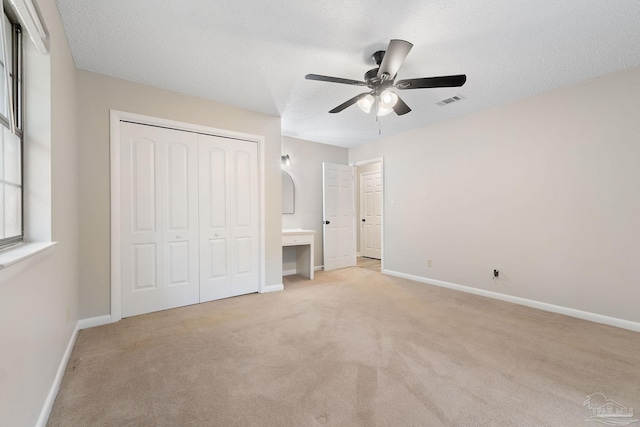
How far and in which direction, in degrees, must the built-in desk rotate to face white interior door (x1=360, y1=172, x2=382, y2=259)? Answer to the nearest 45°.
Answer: approximately 90° to its left

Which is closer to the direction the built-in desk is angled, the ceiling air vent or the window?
the ceiling air vent

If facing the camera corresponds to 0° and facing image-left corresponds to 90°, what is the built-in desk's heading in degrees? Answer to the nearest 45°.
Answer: approximately 315°

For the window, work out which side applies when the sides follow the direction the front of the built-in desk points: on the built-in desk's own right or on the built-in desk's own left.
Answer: on the built-in desk's own right

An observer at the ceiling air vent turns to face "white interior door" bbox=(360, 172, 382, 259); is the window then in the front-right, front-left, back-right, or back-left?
back-left

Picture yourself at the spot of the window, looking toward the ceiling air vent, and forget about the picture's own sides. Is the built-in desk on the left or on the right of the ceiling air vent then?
left

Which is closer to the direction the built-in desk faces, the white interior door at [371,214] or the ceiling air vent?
the ceiling air vent
